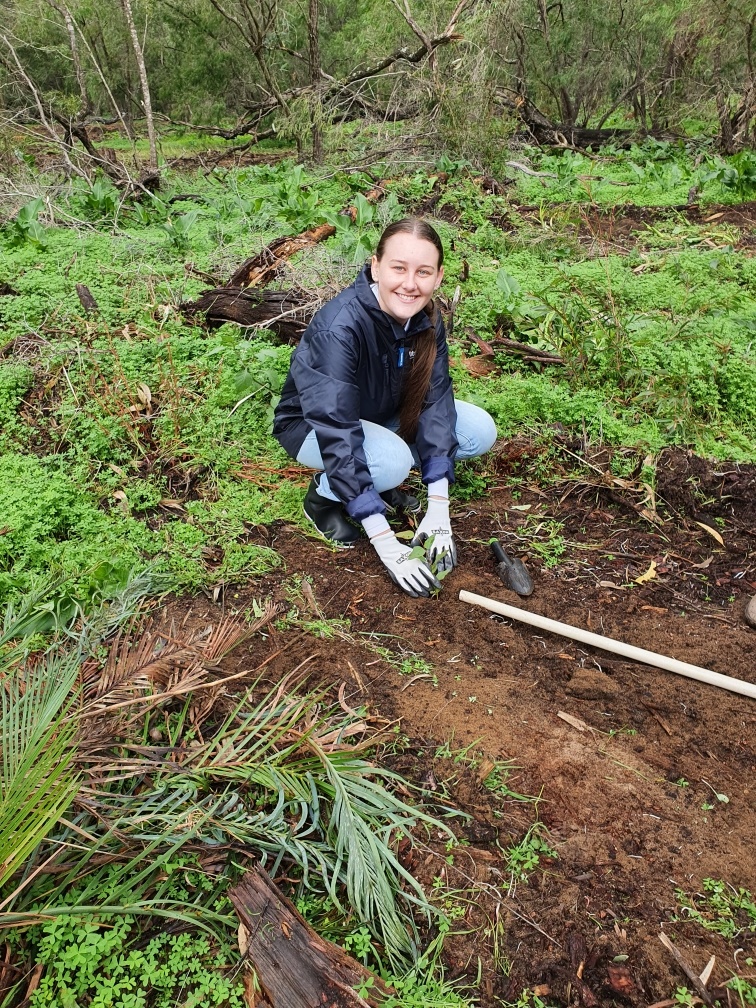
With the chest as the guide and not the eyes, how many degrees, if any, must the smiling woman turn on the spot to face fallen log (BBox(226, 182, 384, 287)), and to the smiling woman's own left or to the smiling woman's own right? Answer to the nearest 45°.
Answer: approximately 135° to the smiling woman's own left

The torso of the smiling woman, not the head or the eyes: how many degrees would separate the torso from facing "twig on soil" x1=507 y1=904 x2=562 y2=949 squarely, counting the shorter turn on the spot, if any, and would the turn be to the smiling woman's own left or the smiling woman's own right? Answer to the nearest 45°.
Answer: approximately 45° to the smiling woman's own right

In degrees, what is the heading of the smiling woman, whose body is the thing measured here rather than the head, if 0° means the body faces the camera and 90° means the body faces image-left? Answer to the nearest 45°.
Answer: approximately 315°

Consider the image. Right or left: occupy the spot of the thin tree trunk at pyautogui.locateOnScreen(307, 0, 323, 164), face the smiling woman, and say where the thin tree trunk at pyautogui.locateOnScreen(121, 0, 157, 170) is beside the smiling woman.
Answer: right

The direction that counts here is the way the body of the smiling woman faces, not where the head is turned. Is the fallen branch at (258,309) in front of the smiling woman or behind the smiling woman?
behind

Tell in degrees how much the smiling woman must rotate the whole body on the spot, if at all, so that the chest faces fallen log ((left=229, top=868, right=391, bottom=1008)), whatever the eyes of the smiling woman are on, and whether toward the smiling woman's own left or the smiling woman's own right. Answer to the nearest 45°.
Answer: approximately 45° to the smiling woman's own right

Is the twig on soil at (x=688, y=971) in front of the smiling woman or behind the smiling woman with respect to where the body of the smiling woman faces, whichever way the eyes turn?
in front
